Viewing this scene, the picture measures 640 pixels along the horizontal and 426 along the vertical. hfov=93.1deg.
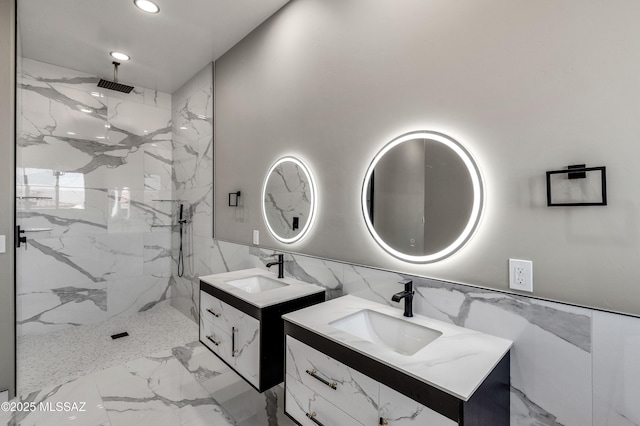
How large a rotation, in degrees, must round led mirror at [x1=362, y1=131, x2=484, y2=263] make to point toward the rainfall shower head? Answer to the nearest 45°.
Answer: approximately 45° to its right

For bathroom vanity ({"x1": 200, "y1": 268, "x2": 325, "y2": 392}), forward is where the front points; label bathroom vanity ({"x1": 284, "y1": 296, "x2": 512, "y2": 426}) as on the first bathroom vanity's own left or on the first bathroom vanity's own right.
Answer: on the first bathroom vanity's own left

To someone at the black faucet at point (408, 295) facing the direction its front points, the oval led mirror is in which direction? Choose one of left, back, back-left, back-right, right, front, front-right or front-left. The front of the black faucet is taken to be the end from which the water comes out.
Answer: right

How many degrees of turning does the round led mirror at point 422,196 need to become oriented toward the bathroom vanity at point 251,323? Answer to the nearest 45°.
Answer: approximately 45° to its right

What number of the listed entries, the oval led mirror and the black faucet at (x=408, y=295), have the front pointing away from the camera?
0

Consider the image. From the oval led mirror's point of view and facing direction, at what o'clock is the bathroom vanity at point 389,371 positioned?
The bathroom vanity is roughly at 10 o'clock from the oval led mirror.

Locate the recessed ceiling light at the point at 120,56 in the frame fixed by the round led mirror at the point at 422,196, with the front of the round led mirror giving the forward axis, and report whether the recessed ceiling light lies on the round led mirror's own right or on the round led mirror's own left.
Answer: on the round led mirror's own right

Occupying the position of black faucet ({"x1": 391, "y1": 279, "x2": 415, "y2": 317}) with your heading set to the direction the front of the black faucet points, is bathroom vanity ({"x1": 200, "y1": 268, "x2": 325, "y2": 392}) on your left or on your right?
on your right

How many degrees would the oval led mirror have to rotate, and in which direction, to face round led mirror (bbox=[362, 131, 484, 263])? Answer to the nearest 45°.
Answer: approximately 90° to its left

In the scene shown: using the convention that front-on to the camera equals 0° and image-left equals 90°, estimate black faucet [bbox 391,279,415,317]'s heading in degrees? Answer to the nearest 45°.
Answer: approximately 45°

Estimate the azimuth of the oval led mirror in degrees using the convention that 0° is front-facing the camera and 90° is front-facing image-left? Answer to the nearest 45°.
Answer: approximately 45°
